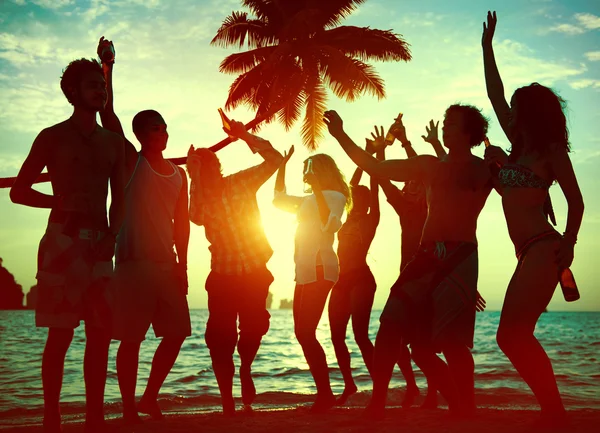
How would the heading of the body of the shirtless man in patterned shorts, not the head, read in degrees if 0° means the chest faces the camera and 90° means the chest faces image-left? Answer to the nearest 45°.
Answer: approximately 315°

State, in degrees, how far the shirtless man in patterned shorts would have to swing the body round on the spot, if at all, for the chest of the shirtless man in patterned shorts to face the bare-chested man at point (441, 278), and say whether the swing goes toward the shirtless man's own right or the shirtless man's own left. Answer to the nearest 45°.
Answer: approximately 45° to the shirtless man's own left

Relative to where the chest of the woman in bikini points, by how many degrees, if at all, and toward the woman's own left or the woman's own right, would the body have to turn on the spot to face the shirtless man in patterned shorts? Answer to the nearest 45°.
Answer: approximately 45° to the woman's own right

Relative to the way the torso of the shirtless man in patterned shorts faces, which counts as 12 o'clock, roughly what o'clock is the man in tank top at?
The man in tank top is roughly at 9 o'clock from the shirtless man in patterned shorts.

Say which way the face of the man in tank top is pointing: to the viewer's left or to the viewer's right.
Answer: to the viewer's right
